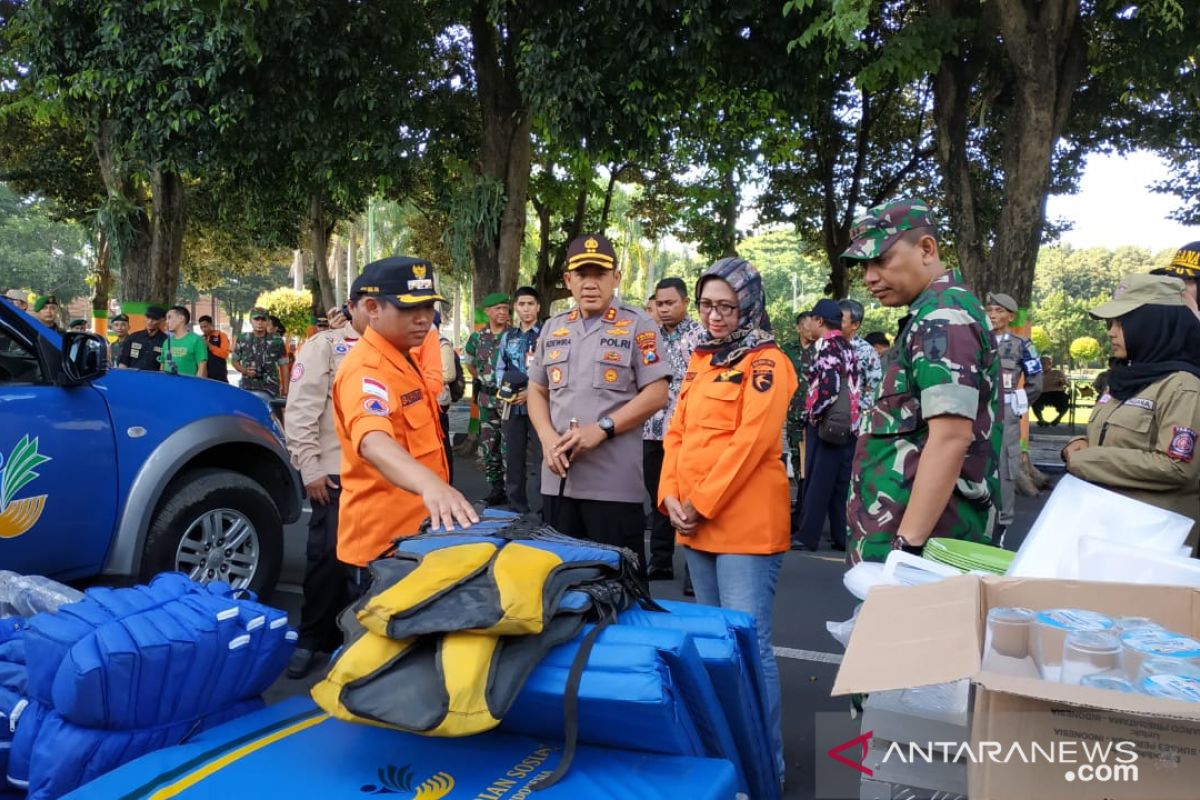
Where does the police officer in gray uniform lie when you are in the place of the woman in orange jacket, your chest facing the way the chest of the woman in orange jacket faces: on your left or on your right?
on your right

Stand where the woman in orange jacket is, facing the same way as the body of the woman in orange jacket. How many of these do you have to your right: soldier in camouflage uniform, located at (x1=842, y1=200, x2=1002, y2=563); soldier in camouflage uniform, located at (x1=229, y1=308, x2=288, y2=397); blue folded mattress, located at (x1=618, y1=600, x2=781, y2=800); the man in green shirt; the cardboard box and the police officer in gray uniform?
3

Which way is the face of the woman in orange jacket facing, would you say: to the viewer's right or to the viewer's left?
to the viewer's left

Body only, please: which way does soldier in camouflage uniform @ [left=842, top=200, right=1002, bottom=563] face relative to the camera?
to the viewer's left

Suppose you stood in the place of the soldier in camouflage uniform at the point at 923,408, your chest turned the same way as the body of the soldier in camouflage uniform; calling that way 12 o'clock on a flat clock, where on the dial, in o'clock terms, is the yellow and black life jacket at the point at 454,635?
The yellow and black life jacket is roughly at 10 o'clock from the soldier in camouflage uniform.

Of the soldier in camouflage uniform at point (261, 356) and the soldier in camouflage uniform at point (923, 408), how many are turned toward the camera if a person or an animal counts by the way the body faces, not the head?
1

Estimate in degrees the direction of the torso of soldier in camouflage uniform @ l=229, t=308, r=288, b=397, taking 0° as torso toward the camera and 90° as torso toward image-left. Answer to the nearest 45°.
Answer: approximately 0°

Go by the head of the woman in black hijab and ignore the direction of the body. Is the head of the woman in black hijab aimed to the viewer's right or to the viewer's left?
to the viewer's left

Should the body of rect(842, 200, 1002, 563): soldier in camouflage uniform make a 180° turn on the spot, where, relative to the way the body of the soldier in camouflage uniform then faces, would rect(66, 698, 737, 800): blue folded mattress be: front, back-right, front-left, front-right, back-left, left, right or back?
back-right

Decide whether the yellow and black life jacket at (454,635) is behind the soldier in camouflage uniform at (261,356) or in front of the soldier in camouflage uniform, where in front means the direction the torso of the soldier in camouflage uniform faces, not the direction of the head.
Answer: in front

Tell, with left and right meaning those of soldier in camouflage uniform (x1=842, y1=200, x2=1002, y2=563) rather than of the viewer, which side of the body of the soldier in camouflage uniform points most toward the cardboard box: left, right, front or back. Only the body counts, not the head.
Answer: left

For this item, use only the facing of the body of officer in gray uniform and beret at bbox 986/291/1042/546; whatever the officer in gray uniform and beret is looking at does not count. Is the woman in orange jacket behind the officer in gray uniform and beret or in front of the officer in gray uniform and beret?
in front
